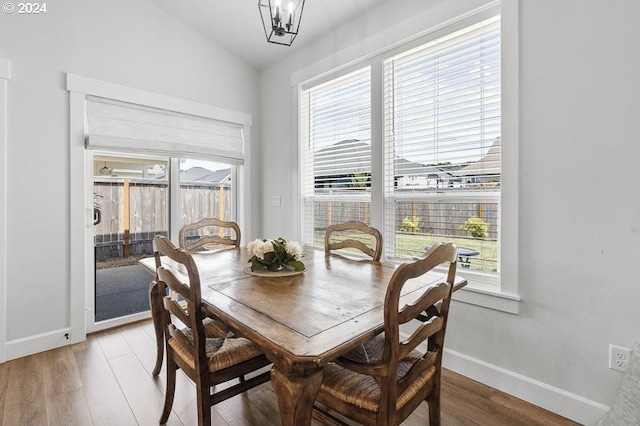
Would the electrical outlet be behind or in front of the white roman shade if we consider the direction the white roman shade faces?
in front

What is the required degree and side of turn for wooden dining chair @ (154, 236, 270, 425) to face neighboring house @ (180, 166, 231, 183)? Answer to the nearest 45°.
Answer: approximately 45° to its left

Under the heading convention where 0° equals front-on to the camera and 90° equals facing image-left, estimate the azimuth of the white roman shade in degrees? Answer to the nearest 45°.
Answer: approximately 315°

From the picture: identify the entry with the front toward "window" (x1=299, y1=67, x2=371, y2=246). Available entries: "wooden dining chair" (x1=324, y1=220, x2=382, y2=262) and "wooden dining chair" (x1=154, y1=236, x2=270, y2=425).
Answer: "wooden dining chair" (x1=154, y1=236, x2=270, y2=425)

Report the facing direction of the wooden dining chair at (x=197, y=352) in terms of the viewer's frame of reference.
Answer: facing away from the viewer and to the right of the viewer

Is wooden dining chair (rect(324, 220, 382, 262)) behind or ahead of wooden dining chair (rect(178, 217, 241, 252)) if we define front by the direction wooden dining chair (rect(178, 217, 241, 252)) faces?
ahead

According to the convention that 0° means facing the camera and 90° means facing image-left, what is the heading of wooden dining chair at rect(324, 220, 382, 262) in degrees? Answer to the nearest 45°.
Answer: approximately 45°

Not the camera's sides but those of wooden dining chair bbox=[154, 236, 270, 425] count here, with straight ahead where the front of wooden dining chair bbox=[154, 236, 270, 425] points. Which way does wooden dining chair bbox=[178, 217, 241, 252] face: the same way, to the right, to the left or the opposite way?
to the right

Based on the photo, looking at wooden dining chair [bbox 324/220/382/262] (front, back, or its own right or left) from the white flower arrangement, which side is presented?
front
